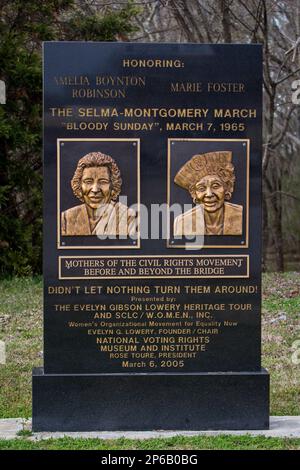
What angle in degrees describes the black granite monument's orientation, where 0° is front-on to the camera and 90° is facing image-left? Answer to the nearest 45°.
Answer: approximately 0°
